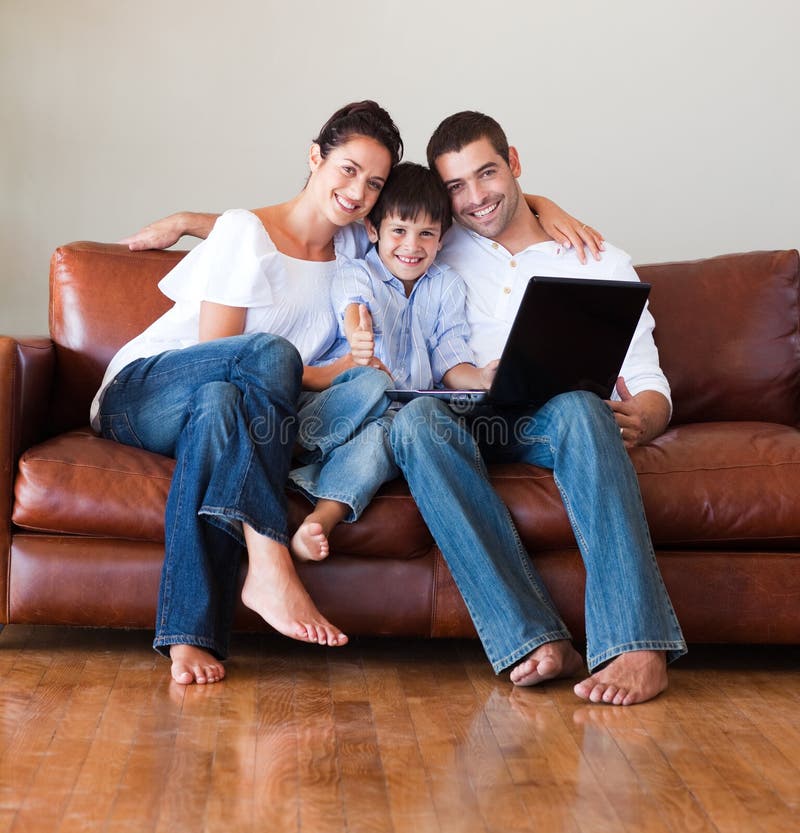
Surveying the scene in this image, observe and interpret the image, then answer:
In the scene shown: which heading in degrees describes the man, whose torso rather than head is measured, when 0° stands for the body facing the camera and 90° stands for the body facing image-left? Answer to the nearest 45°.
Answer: approximately 0°

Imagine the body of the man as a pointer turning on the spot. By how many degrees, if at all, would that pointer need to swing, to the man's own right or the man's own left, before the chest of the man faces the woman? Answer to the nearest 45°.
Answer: approximately 90° to the man's own right
